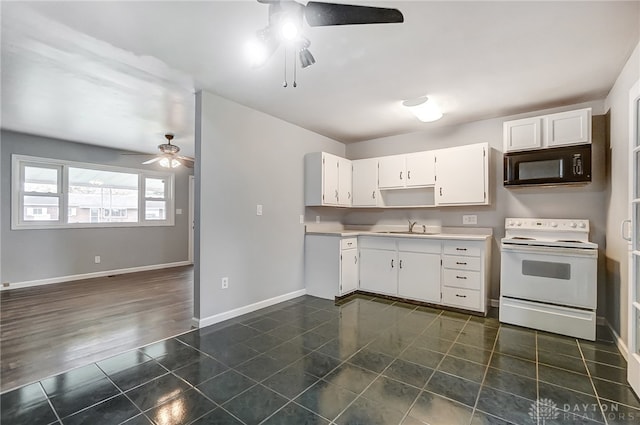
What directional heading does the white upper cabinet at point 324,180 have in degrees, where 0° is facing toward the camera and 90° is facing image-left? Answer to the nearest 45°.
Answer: approximately 315°

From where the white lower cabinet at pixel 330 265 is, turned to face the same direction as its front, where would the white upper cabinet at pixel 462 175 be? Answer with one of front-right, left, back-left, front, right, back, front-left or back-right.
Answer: front-left

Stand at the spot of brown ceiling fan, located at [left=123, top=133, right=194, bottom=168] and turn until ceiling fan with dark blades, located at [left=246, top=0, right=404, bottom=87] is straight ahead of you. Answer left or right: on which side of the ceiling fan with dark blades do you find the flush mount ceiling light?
left

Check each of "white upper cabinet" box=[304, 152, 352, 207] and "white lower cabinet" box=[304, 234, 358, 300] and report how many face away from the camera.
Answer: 0

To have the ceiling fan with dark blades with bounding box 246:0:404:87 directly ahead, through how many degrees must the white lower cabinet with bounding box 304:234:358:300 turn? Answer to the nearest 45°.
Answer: approximately 45° to its right

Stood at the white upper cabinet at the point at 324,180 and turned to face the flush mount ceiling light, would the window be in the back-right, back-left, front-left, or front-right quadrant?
back-right

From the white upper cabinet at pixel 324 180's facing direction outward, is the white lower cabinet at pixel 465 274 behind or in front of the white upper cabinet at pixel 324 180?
in front

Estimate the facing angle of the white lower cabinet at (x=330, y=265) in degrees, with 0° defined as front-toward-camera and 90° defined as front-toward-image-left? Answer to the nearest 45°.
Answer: approximately 315°

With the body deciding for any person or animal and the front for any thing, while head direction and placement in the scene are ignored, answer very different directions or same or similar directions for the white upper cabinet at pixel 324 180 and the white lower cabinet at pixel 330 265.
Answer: same or similar directions

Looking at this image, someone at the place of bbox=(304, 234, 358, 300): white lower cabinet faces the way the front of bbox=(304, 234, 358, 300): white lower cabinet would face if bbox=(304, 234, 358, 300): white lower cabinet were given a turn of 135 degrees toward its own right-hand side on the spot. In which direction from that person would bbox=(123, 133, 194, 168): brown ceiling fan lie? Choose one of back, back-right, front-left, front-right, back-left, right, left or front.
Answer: front

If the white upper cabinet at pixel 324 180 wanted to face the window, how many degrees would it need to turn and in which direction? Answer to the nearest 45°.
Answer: approximately 135° to its right

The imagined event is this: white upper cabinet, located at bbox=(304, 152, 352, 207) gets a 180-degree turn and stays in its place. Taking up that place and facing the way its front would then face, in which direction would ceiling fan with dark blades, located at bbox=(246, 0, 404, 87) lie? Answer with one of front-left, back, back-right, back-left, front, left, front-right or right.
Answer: back-left

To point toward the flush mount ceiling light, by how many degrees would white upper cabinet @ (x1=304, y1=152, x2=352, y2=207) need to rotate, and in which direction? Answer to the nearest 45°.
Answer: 0° — it already faces it
